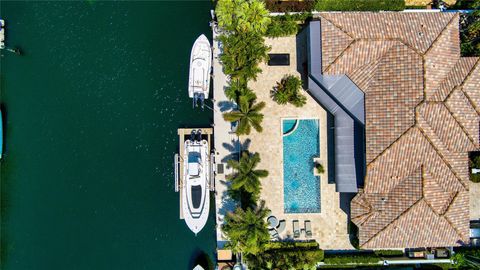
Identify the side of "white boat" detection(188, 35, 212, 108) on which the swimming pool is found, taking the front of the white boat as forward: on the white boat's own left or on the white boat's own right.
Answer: on the white boat's own right

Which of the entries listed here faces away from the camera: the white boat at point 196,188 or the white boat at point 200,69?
the white boat at point 200,69

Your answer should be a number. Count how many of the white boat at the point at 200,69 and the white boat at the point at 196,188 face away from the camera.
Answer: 1

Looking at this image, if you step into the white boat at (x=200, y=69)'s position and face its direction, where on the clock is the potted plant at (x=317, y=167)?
The potted plant is roughly at 3 o'clock from the white boat.

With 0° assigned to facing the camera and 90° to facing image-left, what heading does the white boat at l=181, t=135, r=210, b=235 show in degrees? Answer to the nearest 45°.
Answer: approximately 0°

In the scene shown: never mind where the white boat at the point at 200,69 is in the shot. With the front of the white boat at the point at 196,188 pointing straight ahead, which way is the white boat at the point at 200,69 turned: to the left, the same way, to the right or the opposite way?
the opposite way

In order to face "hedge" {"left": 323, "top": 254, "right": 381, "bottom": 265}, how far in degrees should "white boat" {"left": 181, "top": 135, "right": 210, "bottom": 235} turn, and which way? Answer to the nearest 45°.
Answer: approximately 90° to its left

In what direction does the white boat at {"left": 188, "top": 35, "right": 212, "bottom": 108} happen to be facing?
away from the camera

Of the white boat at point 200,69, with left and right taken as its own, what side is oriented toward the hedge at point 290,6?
right
